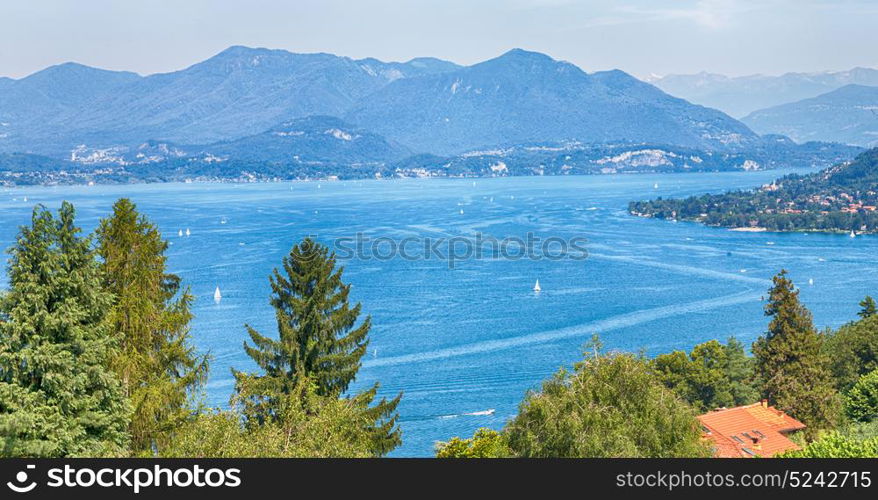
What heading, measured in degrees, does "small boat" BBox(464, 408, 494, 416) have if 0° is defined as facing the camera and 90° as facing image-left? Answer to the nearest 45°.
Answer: approximately 270°

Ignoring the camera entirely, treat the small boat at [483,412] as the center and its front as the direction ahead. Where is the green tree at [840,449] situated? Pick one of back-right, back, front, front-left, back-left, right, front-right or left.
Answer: right

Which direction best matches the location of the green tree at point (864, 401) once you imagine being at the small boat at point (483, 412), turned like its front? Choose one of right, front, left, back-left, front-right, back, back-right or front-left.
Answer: front-right

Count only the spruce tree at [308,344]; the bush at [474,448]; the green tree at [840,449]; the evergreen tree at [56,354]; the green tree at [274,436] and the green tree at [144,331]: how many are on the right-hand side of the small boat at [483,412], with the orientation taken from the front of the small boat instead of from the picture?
6

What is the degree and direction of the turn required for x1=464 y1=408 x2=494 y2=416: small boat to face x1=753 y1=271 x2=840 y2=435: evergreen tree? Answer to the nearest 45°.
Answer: approximately 45° to its right

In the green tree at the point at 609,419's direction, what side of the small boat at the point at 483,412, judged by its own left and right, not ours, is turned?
right

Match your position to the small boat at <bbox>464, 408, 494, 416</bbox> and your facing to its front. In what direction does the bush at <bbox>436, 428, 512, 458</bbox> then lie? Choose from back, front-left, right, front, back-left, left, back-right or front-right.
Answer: right

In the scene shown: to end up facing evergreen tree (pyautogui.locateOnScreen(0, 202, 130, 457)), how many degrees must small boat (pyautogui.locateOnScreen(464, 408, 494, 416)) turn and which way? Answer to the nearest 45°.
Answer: approximately 90° to its right

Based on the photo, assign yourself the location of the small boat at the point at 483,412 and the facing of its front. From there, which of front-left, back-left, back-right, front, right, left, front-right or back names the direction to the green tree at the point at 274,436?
right
